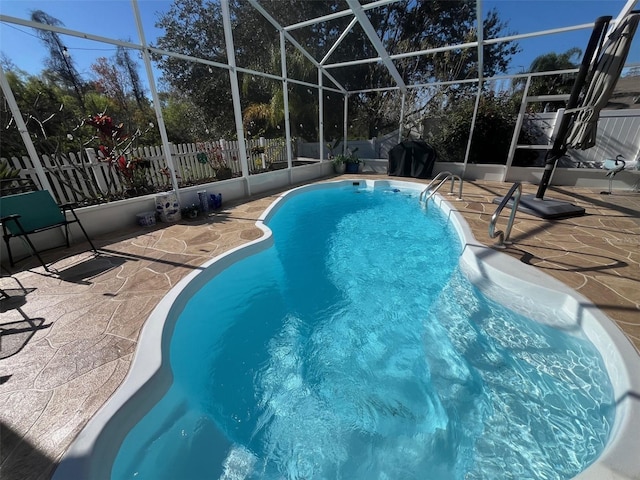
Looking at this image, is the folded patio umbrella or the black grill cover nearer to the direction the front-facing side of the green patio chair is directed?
the folded patio umbrella

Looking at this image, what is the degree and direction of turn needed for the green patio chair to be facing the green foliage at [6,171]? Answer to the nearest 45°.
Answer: approximately 135° to its left

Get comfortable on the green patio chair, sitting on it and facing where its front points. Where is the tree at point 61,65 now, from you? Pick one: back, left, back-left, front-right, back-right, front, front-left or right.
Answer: back-left

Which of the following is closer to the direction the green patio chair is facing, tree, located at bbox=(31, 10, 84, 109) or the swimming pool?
the swimming pool

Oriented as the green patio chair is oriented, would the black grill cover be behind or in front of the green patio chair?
in front

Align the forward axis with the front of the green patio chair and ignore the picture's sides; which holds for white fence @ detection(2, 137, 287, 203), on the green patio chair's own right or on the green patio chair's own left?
on the green patio chair's own left

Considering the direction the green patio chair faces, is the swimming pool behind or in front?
in front

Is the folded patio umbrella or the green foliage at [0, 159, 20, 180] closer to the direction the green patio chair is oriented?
the folded patio umbrella

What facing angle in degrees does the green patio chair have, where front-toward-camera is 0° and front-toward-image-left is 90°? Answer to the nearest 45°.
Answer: approximately 315°
